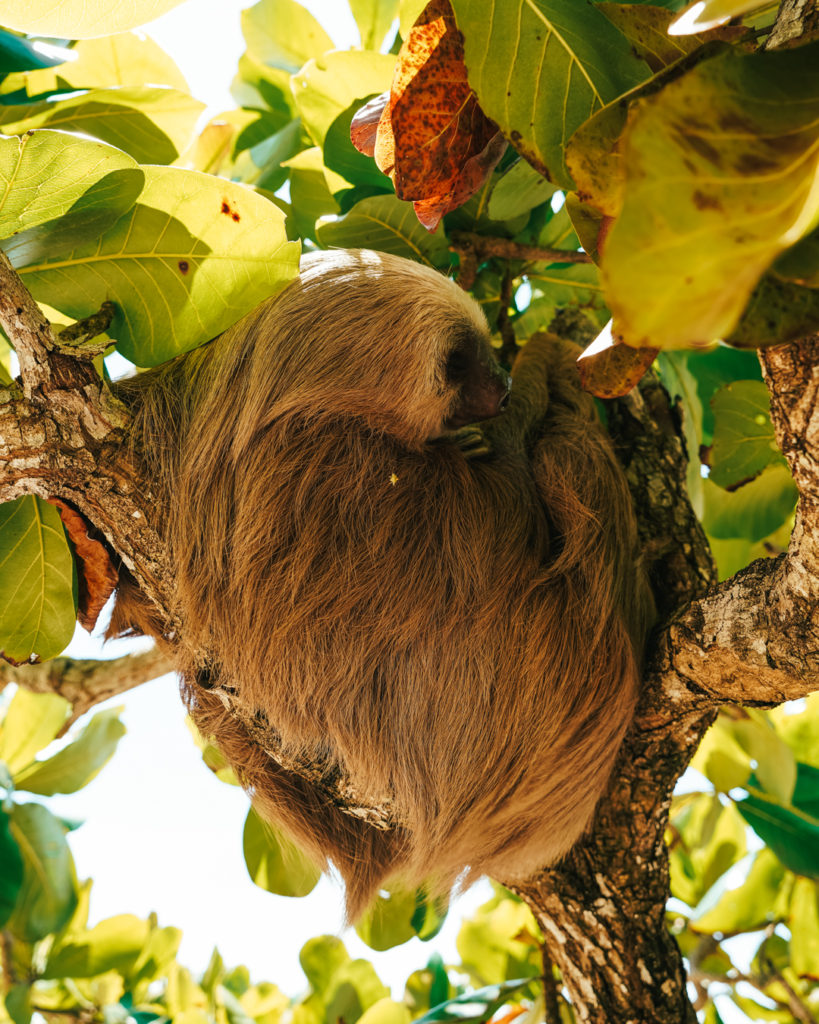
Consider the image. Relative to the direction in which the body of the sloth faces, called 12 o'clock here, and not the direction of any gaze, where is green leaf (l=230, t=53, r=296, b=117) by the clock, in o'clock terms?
The green leaf is roughly at 9 o'clock from the sloth.
